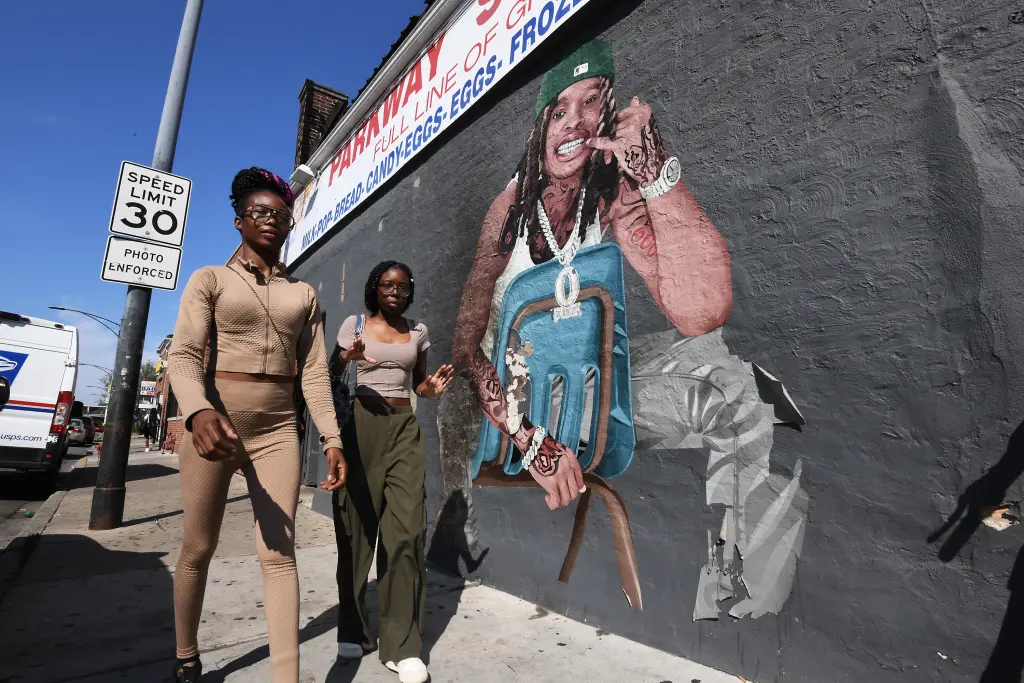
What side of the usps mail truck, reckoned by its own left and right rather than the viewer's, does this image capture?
back

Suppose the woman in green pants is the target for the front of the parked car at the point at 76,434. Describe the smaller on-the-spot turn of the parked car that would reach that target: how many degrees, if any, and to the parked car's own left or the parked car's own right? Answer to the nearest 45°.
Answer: approximately 180°

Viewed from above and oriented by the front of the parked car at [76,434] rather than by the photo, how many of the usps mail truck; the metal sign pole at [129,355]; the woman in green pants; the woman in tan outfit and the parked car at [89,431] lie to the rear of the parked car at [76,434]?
4

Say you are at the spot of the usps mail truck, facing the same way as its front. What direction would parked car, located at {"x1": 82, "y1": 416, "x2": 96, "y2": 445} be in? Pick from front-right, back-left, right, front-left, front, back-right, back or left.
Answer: front

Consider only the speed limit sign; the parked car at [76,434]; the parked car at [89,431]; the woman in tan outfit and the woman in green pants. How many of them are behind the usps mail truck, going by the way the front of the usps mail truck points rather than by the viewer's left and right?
3

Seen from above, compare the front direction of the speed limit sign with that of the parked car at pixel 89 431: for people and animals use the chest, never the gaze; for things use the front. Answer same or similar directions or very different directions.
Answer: very different directions

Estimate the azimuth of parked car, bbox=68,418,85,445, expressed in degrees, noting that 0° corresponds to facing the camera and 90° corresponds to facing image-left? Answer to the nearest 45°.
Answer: approximately 180°

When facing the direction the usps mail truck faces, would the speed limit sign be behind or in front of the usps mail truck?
behind

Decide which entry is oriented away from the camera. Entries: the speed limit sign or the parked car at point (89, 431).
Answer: the parked car

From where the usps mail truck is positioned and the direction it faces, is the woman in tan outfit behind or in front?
behind

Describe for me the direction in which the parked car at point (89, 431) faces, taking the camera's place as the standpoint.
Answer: facing away from the viewer

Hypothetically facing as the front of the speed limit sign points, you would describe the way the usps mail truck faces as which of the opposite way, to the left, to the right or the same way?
the opposite way

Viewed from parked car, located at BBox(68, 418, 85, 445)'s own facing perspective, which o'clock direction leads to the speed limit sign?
The speed limit sign is roughly at 6 o'clock from the parked car.

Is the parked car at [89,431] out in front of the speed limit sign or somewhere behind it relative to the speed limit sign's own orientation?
behind

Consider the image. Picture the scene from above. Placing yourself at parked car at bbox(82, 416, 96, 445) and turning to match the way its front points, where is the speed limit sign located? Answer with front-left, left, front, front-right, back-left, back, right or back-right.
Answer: back

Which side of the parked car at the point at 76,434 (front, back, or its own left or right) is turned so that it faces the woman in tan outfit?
back

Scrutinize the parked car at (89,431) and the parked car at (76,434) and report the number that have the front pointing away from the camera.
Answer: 2

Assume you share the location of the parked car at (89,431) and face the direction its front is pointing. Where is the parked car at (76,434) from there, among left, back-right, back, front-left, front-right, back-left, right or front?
back

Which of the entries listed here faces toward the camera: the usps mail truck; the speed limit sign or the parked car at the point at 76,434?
the speed limit sign
